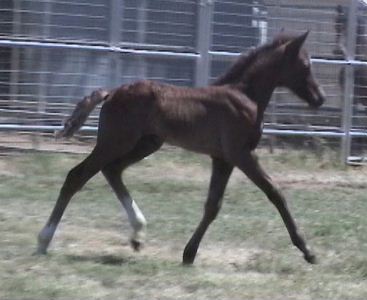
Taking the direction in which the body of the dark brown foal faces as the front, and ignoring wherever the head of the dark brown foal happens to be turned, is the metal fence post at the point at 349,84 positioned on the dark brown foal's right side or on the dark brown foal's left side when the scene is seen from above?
on the dark brown foal's left side

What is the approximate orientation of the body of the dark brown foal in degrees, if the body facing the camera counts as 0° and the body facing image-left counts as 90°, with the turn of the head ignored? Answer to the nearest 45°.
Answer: approximately 270°

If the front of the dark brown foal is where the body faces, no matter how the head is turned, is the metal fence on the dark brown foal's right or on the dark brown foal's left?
on the dark brown foal's left

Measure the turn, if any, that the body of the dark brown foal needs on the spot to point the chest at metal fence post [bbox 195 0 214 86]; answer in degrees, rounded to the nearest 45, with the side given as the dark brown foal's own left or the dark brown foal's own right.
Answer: approximately 90° to the dark brown foal's own left

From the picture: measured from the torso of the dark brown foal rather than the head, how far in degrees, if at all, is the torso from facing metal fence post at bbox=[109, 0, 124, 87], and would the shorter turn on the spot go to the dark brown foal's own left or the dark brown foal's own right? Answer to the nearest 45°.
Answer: approximately 90° to the dark brown foal's own left
